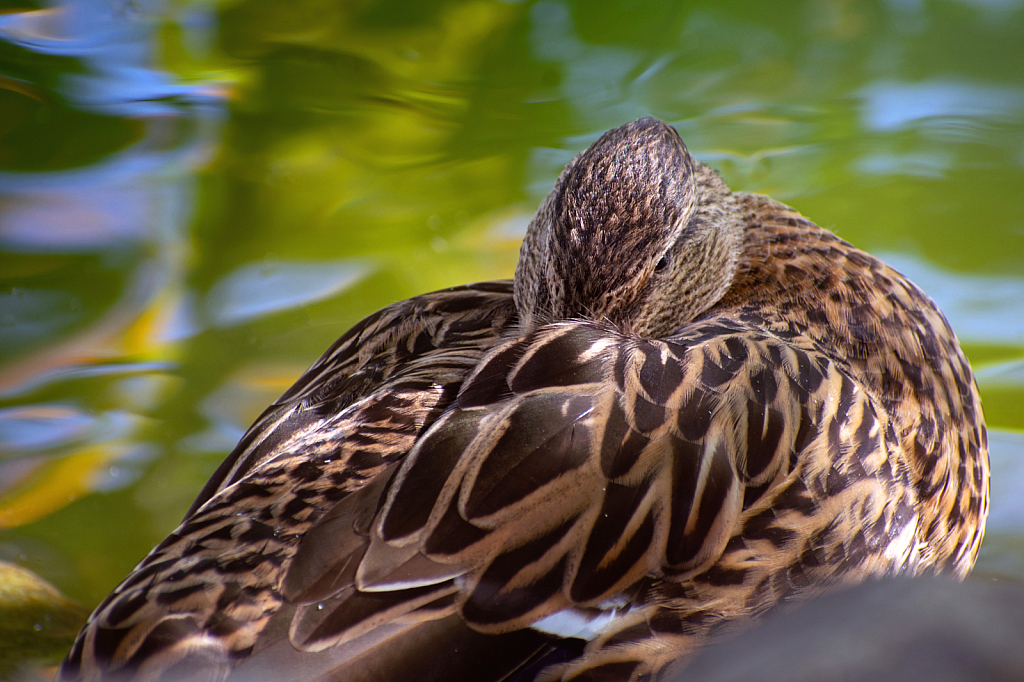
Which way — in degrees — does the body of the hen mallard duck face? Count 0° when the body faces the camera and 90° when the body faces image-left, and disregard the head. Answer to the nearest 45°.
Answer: approximately 225°
